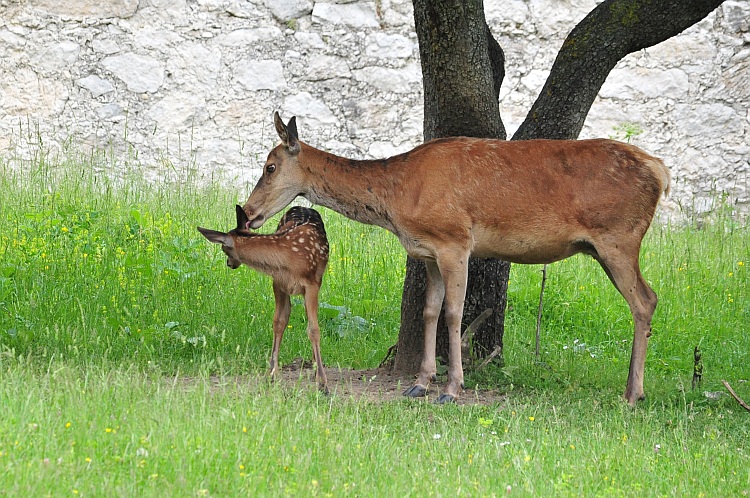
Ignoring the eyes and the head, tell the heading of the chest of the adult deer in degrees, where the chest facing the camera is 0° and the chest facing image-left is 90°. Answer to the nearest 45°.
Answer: approximately 90°
